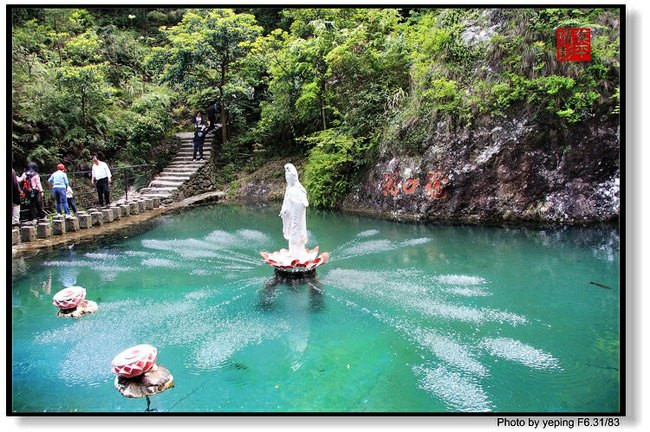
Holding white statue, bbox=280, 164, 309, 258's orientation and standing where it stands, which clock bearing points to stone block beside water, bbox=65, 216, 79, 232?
The stone block beside water is roughly at 3 o'clock from the white statue.

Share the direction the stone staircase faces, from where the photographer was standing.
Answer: facing the viewer and to the left of the viewer

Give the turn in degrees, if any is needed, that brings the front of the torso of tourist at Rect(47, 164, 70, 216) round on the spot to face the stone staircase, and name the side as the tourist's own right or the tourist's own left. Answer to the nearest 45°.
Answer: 0° — they already face it

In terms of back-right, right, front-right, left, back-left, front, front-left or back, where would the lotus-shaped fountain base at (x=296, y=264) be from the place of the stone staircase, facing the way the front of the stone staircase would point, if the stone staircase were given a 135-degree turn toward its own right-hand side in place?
back

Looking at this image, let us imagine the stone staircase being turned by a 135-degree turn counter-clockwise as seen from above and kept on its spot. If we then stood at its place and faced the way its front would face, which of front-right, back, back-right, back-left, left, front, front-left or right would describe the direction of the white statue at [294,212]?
right

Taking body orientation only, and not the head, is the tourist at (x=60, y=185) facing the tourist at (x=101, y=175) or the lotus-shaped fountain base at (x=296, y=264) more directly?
the tourist

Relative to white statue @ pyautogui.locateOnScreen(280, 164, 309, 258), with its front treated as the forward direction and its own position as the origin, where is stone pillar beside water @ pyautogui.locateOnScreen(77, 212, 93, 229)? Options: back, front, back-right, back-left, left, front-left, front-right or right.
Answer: right

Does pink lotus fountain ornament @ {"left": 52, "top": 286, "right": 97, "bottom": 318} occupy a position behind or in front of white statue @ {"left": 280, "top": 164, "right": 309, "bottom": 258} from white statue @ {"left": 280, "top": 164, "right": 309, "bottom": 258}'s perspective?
in front

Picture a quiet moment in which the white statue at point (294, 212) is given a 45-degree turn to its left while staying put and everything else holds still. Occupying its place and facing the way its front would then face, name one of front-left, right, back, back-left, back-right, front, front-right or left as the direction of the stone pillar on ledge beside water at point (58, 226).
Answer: back-right

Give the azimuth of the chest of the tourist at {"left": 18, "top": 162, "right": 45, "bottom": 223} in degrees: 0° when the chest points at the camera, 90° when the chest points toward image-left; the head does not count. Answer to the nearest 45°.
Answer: approximately 225°

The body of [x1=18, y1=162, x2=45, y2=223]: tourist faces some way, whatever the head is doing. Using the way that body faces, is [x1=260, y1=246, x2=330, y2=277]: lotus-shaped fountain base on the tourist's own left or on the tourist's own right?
on the tourist's own right

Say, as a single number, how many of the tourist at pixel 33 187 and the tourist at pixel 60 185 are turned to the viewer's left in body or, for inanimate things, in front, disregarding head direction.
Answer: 0
